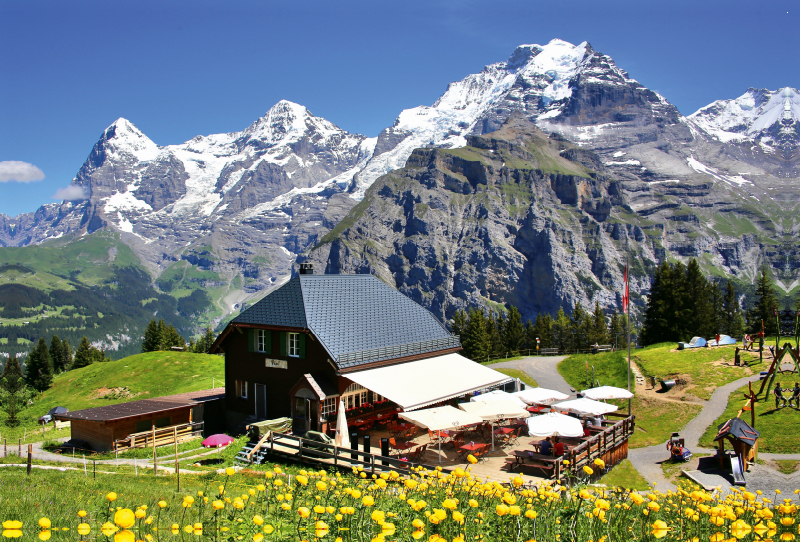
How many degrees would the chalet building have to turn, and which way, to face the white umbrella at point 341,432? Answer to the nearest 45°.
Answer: approximately 45° to its left

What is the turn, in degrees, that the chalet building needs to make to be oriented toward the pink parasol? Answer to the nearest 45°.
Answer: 0° — it already faces it

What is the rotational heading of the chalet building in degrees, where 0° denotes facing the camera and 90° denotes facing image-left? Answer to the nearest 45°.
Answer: approximately 45°

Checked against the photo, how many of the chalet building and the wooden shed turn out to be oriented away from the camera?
0

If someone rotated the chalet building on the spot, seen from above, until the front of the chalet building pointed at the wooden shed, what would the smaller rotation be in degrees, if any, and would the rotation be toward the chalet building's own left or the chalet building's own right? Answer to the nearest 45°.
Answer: approximately 45° to the chalet building's own right

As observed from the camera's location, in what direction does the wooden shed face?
facing the viewer and to the right of the viewer

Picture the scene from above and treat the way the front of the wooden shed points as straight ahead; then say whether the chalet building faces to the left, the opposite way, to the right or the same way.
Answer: to the right

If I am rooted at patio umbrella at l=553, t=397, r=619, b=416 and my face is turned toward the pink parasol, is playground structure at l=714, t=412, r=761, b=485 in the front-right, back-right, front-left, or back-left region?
back-left

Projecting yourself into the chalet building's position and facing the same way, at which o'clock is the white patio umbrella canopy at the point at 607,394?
The white patio umbrella canopy is roughly at 8 o'clock from the chalet building.

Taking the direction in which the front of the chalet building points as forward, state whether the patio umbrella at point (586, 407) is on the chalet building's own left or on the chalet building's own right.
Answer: on the chalet building's own left
